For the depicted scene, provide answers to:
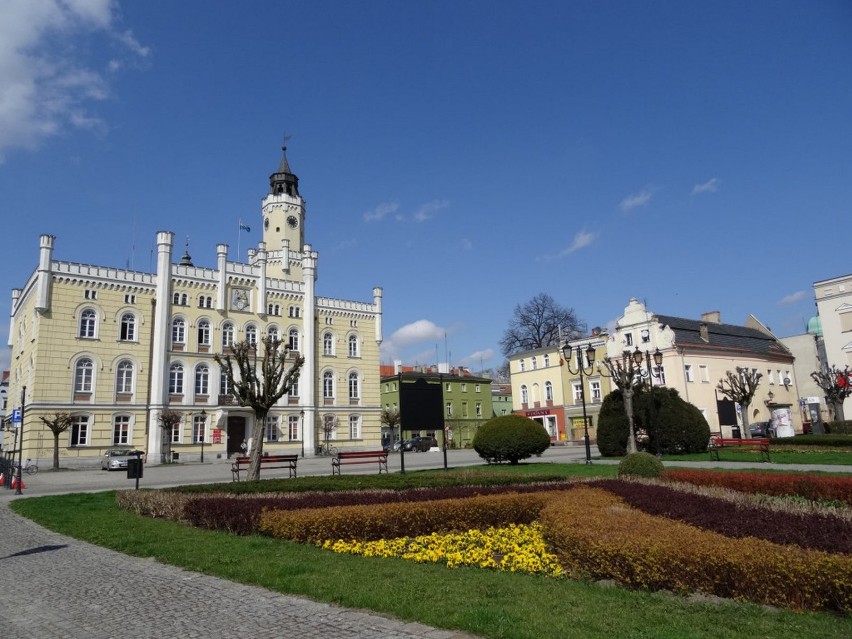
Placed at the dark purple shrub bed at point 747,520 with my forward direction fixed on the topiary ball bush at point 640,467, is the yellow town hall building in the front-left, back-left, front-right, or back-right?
front-left

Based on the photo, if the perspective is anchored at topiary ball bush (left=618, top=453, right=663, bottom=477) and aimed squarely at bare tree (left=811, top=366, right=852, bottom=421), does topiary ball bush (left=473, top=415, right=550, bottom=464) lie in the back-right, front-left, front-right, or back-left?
front-left

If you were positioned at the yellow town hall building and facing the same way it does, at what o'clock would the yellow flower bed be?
The yellow flower bed is roughly at 1 o'clock from the yellow town hall building.

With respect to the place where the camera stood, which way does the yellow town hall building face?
facing the viewer and to the right of the viewer

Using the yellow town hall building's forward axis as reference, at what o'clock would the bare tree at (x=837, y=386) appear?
The bare tree is roughly at 11 o'clock from the yellow town hall building.

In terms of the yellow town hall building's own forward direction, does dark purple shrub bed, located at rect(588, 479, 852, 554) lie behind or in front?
in front

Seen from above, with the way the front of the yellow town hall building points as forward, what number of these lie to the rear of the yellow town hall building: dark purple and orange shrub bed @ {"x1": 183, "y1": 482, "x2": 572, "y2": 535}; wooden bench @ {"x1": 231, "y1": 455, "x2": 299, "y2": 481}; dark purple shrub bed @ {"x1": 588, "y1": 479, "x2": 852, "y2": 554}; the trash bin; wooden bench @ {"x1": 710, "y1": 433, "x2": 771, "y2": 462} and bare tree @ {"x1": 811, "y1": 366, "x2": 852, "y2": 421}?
0

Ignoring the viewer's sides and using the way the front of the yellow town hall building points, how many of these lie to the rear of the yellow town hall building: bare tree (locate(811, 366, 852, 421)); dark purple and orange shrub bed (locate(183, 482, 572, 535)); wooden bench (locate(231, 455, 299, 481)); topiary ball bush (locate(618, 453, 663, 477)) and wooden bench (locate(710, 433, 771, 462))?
0

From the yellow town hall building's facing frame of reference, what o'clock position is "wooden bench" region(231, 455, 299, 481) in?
The wooden bench is roughly at 1 o'clock from the yellow town hall building.

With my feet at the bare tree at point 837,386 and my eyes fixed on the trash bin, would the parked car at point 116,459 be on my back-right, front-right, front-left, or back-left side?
front-right

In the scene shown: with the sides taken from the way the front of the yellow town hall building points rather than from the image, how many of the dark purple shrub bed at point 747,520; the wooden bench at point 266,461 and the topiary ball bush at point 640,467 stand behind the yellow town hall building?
0

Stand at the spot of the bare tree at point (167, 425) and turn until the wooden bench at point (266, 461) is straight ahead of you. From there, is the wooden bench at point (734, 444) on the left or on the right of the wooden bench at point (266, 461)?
left

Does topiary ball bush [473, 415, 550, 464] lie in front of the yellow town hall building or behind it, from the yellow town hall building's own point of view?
in front

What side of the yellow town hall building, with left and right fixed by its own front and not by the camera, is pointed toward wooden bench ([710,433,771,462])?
front
